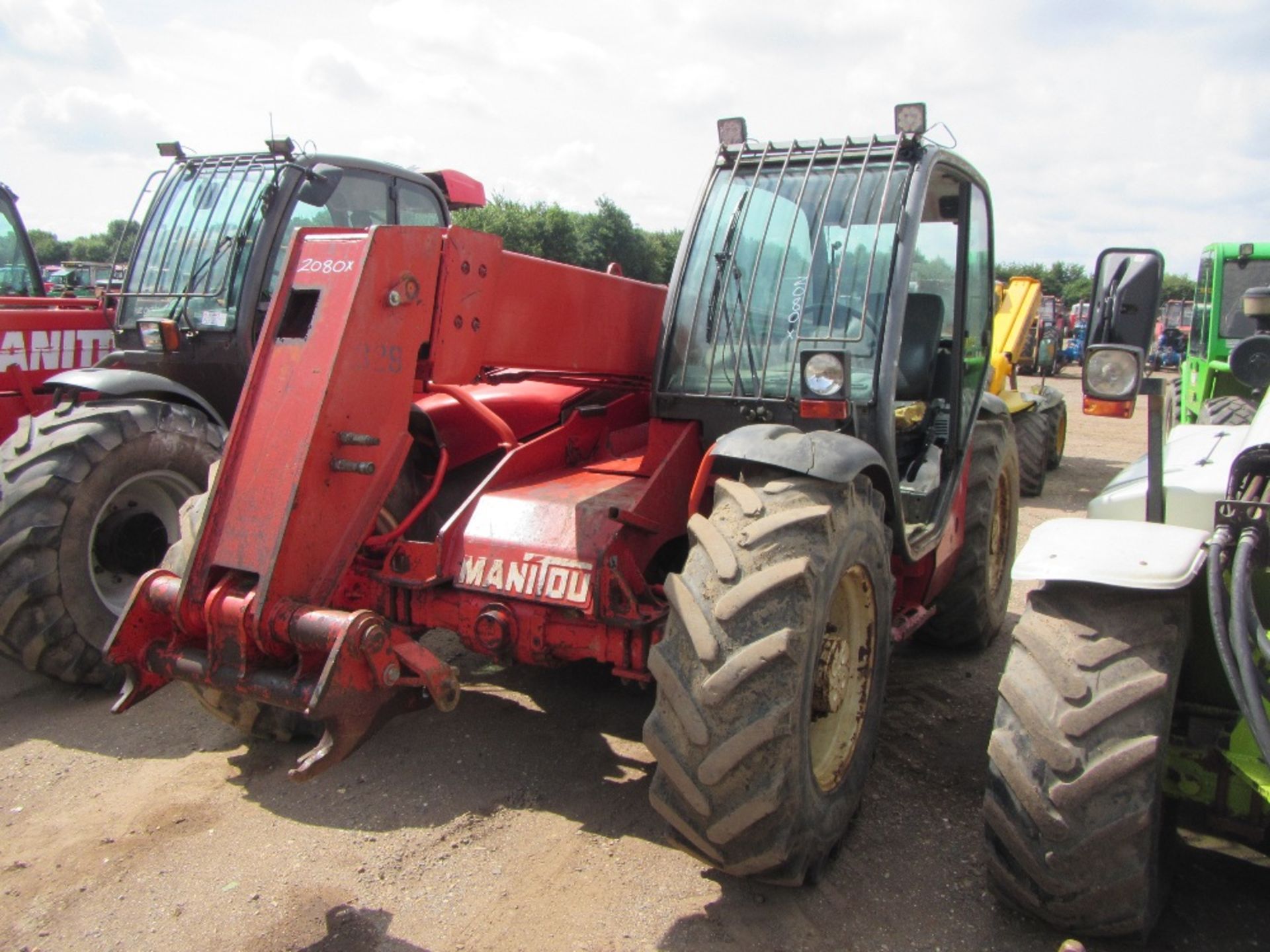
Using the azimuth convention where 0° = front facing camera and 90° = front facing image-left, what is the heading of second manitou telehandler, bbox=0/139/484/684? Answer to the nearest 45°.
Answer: approximately 45°

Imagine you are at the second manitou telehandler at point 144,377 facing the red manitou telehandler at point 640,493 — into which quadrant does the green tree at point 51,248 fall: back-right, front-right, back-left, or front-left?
back-left

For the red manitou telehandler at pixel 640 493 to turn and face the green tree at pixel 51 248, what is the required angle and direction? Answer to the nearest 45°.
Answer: approximately 90° to its right

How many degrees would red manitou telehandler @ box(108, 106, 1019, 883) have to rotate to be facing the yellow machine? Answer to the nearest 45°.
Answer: approximately 180°

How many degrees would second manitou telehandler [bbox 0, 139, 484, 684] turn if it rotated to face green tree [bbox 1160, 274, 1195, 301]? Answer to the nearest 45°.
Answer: approximately 180°

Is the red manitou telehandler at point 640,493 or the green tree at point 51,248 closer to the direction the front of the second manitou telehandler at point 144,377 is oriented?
the red manitou telehandler

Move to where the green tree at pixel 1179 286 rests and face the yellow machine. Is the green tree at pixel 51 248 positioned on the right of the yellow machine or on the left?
right

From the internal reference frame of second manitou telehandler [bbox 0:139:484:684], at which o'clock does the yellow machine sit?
The yellow machine is roughly at 7 o'clock from the second manitou telehandler.

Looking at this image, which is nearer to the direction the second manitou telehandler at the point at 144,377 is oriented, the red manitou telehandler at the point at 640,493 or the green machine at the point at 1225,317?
the red manitou telehandler

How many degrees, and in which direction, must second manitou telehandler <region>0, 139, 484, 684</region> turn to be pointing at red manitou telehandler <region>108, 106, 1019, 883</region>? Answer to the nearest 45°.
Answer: approximately 90° to its left

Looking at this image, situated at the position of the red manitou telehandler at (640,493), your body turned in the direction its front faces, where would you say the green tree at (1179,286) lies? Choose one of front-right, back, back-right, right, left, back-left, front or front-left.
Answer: back

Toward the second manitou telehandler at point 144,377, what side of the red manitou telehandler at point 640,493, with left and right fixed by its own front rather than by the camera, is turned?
right
